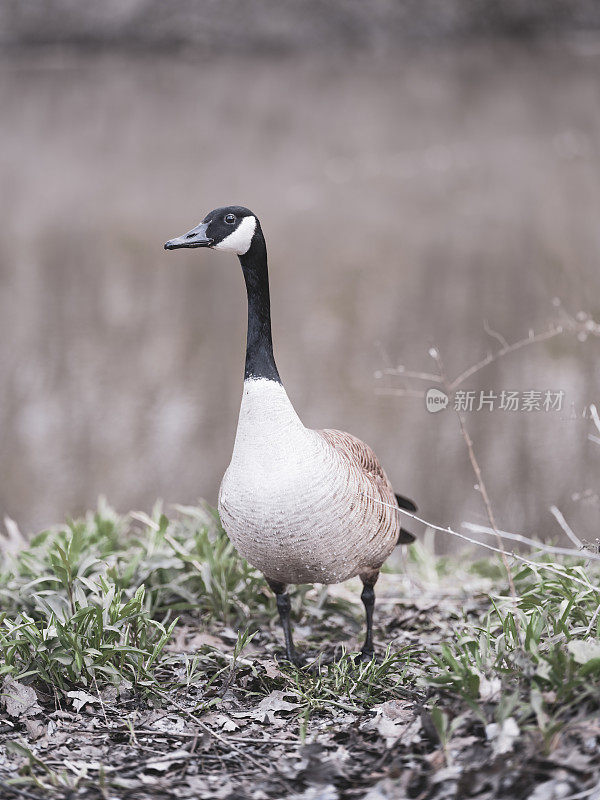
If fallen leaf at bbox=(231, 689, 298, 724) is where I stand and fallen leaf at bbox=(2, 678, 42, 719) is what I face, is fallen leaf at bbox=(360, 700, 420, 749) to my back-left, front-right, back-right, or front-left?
back-left

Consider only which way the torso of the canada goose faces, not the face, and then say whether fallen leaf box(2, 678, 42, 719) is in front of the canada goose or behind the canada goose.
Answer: in front

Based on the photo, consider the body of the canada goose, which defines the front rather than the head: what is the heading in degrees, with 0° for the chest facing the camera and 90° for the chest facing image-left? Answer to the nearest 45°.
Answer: approximately 45°
